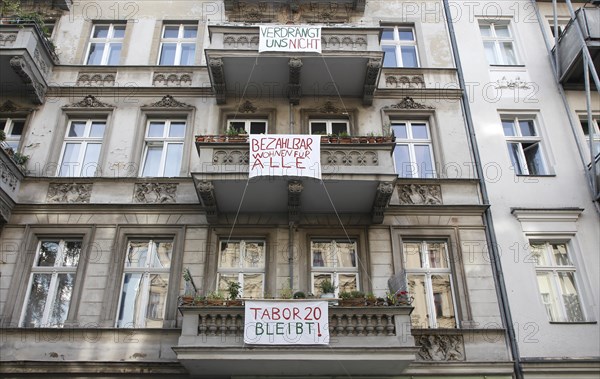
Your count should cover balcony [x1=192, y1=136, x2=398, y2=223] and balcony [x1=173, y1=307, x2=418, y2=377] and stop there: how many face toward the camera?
2

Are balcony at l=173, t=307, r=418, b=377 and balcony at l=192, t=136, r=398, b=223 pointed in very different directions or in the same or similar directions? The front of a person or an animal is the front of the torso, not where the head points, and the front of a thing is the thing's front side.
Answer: same or similar directions

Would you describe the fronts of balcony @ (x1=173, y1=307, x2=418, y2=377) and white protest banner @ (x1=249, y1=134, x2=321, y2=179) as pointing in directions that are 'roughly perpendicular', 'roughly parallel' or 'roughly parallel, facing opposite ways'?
roughly parallel

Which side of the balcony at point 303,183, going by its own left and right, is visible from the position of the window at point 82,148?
right

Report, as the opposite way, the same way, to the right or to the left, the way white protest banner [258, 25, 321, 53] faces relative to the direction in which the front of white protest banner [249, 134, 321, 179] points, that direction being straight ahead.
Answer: the same way

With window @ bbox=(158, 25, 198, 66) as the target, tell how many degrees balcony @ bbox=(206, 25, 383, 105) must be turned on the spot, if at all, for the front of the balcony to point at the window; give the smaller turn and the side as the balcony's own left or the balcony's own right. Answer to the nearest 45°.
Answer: approximately 90° to the balcony's own right

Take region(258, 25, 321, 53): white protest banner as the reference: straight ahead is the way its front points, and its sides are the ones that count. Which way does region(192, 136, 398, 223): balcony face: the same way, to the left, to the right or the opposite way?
the same way

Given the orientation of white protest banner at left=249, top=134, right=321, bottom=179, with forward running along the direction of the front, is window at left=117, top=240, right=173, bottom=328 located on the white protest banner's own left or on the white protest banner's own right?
on the white protest banner's own right

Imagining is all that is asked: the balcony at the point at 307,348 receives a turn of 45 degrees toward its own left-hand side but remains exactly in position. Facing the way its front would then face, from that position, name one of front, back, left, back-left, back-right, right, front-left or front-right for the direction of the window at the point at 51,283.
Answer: back-right

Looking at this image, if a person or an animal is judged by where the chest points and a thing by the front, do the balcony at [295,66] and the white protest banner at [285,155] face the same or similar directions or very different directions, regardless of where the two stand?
same or similar directions

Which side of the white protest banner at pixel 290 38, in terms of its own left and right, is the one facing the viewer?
front

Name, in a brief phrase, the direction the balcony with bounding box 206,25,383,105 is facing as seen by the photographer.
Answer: facing the viewer

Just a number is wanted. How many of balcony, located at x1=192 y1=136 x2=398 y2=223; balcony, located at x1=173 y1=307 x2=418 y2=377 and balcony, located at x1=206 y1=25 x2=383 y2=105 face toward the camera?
3

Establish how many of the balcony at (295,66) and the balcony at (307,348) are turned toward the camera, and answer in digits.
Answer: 2

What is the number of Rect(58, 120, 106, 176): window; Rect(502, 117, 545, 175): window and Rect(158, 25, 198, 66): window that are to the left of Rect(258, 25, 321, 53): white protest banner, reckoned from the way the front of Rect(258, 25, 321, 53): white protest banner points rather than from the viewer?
1

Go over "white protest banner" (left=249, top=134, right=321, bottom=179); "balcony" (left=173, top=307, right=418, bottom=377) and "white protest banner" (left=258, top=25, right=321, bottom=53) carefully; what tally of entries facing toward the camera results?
3
